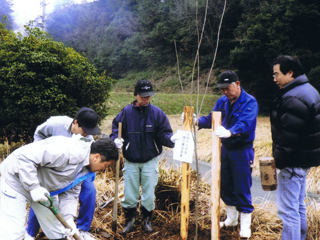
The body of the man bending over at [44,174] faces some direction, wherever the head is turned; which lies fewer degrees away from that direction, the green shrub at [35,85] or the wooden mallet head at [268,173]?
the wooden mallet head

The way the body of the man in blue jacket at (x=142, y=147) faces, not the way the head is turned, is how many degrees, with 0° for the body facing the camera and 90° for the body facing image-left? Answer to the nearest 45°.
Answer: approximately 0°

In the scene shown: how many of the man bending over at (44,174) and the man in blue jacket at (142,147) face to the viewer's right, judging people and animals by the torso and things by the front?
1

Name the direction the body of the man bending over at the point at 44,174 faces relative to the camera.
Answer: to the viewer's right

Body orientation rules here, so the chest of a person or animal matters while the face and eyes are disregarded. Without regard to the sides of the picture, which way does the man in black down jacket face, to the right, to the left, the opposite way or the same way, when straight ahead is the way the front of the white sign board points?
to the right

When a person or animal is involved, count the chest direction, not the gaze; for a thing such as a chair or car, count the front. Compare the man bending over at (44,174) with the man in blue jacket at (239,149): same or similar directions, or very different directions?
very different directions

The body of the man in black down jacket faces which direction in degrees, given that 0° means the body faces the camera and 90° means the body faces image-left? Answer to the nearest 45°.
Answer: approximately 90°

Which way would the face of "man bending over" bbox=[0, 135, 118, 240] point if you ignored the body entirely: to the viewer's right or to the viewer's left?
to the viewer's right

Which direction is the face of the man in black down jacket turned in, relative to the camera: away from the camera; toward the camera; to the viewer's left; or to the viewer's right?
to the viewer's left

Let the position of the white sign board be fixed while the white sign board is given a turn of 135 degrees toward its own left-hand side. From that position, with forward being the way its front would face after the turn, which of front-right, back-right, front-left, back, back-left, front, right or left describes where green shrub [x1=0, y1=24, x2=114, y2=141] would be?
left
